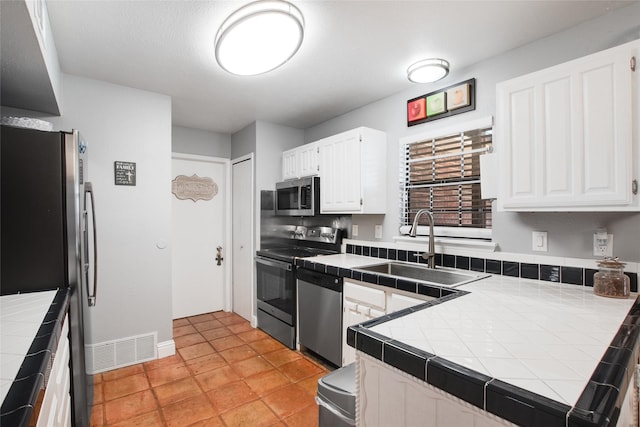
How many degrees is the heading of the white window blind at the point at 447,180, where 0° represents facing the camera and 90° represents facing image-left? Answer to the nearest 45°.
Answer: approximately 45°

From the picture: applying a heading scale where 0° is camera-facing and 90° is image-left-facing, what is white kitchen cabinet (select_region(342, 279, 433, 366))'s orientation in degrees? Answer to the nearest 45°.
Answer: approximately 45°

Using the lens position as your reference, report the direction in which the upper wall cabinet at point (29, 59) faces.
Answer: facing to the right of the viewer

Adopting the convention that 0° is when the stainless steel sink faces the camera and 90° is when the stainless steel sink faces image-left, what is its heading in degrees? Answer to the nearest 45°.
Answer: approximately 45°

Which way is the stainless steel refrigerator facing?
to the viewer's right

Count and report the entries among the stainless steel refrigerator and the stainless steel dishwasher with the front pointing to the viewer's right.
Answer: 1
